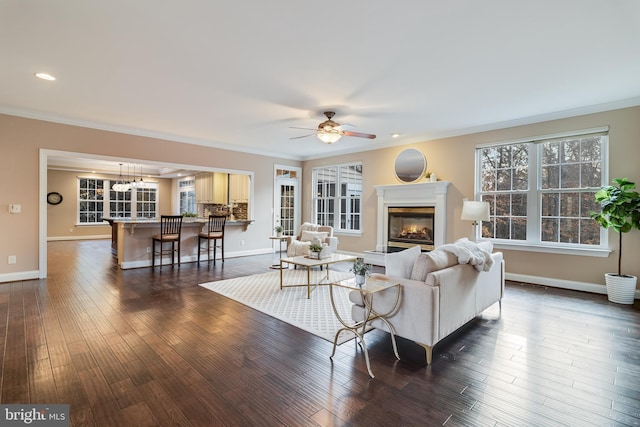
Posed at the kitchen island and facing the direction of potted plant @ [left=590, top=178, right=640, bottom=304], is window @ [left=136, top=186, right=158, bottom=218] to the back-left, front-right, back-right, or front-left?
back-left

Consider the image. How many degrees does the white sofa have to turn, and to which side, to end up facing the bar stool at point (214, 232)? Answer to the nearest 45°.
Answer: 0° — it already faces it

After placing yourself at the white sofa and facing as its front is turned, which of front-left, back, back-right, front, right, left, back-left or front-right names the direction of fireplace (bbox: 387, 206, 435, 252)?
front-right

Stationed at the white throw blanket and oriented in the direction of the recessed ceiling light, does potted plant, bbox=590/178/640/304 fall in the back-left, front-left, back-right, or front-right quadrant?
back-right

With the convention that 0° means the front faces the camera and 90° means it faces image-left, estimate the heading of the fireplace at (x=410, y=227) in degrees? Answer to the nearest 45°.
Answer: approximately 45°

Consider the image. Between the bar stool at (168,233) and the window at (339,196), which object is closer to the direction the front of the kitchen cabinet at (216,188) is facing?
the bar stool

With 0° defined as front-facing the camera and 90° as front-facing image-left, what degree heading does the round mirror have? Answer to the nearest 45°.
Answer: approximately 45°

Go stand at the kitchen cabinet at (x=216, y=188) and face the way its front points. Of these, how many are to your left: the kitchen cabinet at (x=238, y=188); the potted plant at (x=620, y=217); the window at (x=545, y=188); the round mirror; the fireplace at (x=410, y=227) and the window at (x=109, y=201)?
5

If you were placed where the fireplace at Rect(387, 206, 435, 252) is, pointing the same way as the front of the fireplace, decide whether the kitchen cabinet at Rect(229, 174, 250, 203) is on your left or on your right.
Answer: on your right

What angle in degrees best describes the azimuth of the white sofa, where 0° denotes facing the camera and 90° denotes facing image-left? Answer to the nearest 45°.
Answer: approximately 135°

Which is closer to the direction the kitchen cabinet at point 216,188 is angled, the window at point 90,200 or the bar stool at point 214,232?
the bar stool

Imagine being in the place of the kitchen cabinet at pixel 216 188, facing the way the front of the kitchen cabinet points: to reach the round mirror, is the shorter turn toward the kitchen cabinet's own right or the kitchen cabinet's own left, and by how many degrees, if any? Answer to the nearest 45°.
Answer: approximately 90° to the kitchen cabinet's own left

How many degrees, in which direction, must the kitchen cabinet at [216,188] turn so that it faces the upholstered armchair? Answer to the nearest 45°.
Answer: approximately 45° to its left

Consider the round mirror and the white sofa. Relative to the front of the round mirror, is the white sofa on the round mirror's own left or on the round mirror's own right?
on the round mirror's own left

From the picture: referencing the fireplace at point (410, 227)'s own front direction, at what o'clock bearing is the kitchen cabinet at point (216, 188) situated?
The kitchen cabinet is roughly at 2 o'clock from the fireplace.
